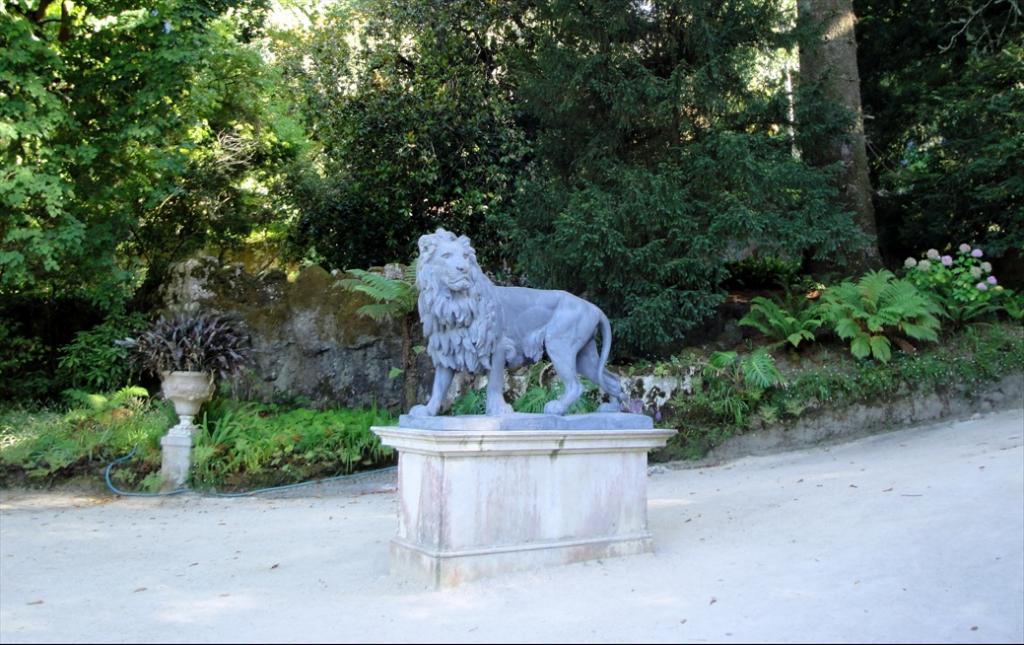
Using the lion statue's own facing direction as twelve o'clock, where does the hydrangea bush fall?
The hydrangea bush is roughly at 6 o'clock from the lion statue.

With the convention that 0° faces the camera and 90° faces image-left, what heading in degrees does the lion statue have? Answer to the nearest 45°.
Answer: approximately 45°

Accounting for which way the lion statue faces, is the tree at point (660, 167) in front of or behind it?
behind

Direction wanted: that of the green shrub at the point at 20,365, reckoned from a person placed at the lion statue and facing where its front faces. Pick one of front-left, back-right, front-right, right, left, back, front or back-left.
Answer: right

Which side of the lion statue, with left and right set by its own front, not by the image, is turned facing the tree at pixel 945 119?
back

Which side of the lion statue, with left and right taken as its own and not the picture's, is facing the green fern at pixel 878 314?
back

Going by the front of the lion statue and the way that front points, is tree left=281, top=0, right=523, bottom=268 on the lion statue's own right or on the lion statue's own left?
on the lion statue's own right
